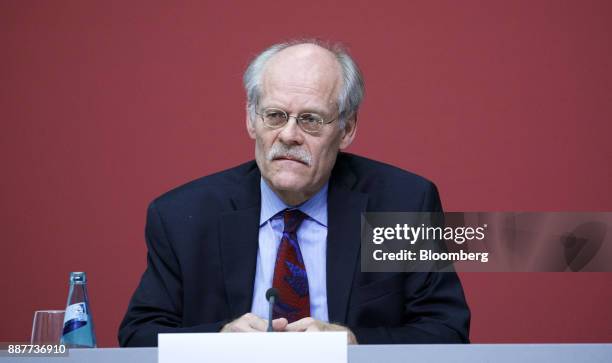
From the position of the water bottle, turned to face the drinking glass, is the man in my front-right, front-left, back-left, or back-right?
back-right

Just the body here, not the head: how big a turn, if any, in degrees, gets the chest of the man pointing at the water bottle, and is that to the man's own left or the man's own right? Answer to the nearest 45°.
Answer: approximately 45° to the man's own right

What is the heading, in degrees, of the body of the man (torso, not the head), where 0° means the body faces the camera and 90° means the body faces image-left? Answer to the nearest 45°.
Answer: approximately 0°

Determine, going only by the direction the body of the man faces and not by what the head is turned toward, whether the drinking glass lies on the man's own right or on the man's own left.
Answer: on the man's own right
